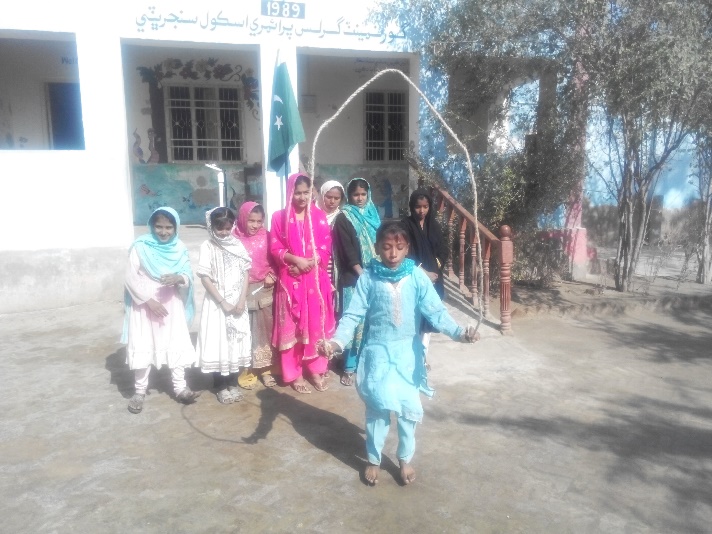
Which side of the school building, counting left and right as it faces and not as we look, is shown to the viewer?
front

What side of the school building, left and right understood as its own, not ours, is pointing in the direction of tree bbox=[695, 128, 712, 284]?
left

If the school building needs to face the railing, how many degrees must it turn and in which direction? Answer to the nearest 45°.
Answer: approximately 45° to its left

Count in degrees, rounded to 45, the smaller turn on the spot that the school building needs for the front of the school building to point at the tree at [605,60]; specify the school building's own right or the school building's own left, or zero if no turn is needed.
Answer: approximately 90° to the school building's own left
